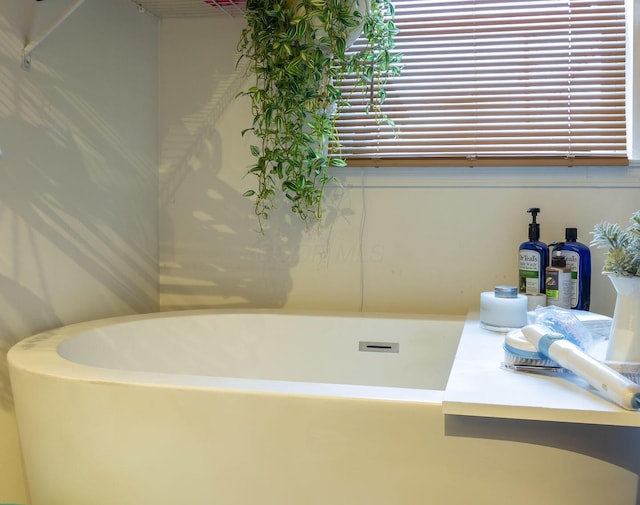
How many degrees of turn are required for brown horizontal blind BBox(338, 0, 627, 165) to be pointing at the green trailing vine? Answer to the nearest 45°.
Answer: approximately 90° to its right

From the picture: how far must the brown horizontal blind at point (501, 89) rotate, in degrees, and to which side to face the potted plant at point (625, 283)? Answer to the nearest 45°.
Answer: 0° — it already faces it

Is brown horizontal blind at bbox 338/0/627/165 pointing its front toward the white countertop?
yes

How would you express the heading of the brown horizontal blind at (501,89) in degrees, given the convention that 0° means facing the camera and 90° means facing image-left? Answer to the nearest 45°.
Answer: approximately 0°

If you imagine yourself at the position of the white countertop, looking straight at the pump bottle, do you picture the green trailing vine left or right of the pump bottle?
left
